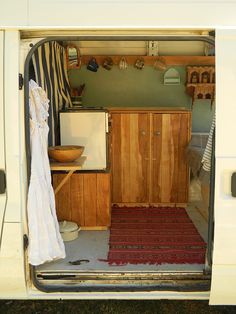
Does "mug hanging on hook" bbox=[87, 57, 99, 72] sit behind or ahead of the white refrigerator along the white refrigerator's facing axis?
behind

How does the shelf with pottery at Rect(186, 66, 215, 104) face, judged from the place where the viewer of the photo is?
facing the viewer

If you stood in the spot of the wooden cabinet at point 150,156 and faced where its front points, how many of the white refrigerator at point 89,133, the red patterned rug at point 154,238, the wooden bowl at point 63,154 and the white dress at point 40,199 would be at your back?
0

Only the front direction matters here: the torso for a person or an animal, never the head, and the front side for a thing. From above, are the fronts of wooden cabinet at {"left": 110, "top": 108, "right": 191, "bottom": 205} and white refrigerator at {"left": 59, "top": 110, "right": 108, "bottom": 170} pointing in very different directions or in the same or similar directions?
same or similar directions

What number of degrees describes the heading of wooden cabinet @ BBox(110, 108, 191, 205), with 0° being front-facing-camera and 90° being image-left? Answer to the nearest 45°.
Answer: approximately 0°

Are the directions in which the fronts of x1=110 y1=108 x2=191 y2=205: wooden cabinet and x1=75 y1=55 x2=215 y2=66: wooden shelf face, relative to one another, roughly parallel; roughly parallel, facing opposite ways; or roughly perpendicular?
roughly parallel

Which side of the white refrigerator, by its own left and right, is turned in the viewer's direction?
front

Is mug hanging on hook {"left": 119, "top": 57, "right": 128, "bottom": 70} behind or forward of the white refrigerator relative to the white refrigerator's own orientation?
behind

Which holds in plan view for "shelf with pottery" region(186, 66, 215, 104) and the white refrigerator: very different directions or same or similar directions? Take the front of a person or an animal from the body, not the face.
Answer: same or similar directions
